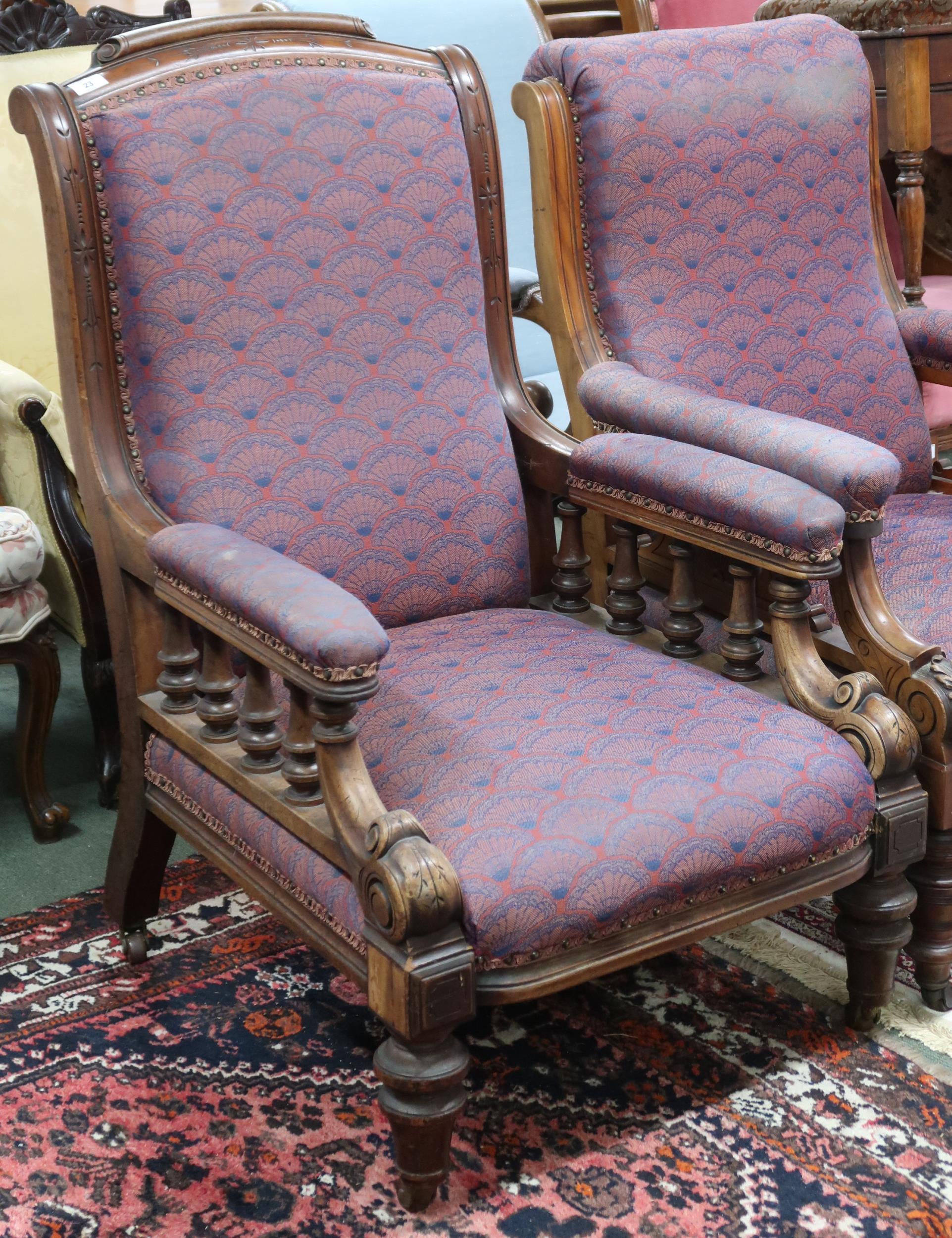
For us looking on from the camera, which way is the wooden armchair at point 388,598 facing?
facing the viewer and to the right of the viewer

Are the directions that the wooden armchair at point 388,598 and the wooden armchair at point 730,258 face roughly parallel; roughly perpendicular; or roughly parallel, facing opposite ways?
roughly parallel

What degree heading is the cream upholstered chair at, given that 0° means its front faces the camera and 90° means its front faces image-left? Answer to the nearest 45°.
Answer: approximately 315°

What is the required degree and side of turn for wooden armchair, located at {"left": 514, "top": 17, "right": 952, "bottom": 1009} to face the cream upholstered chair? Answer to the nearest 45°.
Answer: approximately 135° to its right

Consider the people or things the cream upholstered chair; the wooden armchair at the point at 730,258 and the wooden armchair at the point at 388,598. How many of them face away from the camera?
0

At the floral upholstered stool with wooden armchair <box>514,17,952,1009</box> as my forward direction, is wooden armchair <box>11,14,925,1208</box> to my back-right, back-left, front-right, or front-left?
front-right

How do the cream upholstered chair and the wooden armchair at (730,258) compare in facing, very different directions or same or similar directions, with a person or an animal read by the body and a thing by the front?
same or similar directions

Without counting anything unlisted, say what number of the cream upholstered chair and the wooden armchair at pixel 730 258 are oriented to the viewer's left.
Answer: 0

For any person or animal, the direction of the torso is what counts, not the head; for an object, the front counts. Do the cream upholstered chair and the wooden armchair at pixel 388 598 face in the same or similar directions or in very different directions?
same or similar directions

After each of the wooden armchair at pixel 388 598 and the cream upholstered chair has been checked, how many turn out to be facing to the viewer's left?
0

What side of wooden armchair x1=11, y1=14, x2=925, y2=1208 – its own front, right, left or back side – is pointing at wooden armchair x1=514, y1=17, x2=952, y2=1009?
left

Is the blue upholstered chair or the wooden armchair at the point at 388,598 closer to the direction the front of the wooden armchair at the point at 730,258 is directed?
the wooden armchair

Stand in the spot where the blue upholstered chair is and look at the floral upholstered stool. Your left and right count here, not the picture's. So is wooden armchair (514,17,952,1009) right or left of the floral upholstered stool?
left
